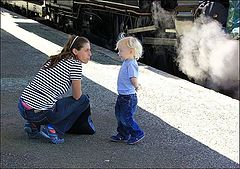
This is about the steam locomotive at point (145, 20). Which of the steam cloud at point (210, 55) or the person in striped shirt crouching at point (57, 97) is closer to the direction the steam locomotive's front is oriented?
the steam cloud

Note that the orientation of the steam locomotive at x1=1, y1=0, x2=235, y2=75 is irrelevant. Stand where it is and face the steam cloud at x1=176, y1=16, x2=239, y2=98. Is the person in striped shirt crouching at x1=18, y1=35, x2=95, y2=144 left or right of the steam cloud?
right

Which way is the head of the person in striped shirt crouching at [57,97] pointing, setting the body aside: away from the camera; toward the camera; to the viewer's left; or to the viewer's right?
to the viewer's right

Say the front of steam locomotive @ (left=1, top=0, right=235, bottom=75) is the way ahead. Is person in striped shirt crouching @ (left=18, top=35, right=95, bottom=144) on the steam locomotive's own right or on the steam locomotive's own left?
on the steam locomotive's own right

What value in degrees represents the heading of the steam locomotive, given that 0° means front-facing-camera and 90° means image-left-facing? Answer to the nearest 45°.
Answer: approximately 315°
